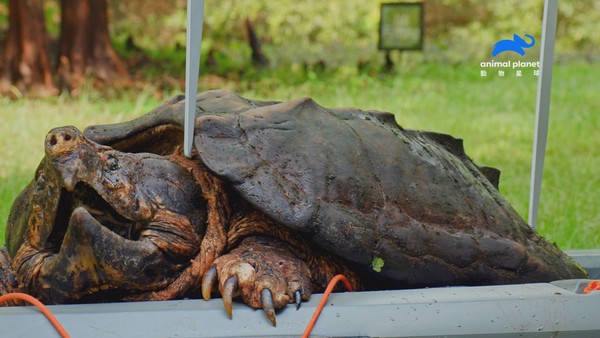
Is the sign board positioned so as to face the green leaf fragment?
yes

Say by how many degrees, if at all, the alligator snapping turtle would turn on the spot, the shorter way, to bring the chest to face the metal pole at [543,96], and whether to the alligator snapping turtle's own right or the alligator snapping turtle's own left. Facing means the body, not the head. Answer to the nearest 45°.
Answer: approximately 180°

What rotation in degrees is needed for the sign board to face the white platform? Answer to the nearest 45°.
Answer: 0° — it already faces it

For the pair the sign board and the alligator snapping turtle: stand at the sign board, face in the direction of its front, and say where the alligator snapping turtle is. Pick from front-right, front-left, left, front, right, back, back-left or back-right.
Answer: front

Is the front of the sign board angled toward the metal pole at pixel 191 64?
yes

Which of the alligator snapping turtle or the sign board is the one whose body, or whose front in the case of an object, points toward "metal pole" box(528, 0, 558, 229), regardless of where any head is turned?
the sign board

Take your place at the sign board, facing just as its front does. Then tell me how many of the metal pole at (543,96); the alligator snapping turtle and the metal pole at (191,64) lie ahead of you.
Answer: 3

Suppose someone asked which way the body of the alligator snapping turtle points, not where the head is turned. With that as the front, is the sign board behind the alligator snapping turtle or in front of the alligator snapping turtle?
behind

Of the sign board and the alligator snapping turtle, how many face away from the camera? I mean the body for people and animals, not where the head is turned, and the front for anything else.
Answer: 0

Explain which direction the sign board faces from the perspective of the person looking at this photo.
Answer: facing the viewer

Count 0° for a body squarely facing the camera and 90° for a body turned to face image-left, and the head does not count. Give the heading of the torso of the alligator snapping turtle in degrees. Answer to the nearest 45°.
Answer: approximately 45°
